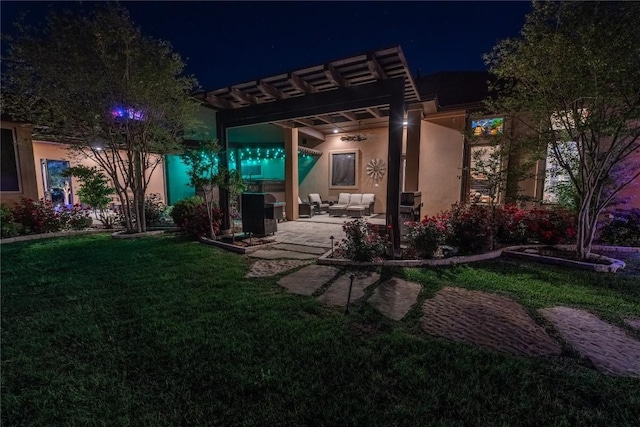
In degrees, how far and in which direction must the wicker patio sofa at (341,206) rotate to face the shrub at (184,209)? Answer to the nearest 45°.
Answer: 0° — it already faces it

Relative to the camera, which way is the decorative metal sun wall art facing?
toward the camera

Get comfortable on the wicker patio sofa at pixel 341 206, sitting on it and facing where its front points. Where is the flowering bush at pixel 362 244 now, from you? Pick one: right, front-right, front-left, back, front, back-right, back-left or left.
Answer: front-left

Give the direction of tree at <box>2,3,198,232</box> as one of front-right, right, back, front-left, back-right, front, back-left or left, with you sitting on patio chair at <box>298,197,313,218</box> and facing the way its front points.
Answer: back-right

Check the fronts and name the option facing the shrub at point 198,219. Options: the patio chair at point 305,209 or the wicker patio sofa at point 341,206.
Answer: the wicker patio sofa at point 341,206

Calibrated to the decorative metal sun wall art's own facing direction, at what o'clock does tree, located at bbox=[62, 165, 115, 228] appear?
The tree is roughly at 2 o'clock from the decorative metal sun wall art.

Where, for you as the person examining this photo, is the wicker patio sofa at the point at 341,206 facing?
facing the viewer and to the left of the viewer

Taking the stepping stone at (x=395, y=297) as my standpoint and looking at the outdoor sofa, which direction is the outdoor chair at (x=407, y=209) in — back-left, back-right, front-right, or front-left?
front-right

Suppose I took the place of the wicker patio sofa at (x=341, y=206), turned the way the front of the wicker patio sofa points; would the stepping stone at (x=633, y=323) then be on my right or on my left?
on my left

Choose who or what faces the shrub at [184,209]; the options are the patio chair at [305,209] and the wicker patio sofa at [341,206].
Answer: the wicker patio sofa at [341,206]

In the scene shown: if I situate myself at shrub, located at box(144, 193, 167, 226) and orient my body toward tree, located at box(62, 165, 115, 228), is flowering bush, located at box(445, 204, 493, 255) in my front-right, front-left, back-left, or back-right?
back-left

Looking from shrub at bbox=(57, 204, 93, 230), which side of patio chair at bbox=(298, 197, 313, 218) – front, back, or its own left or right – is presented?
back
